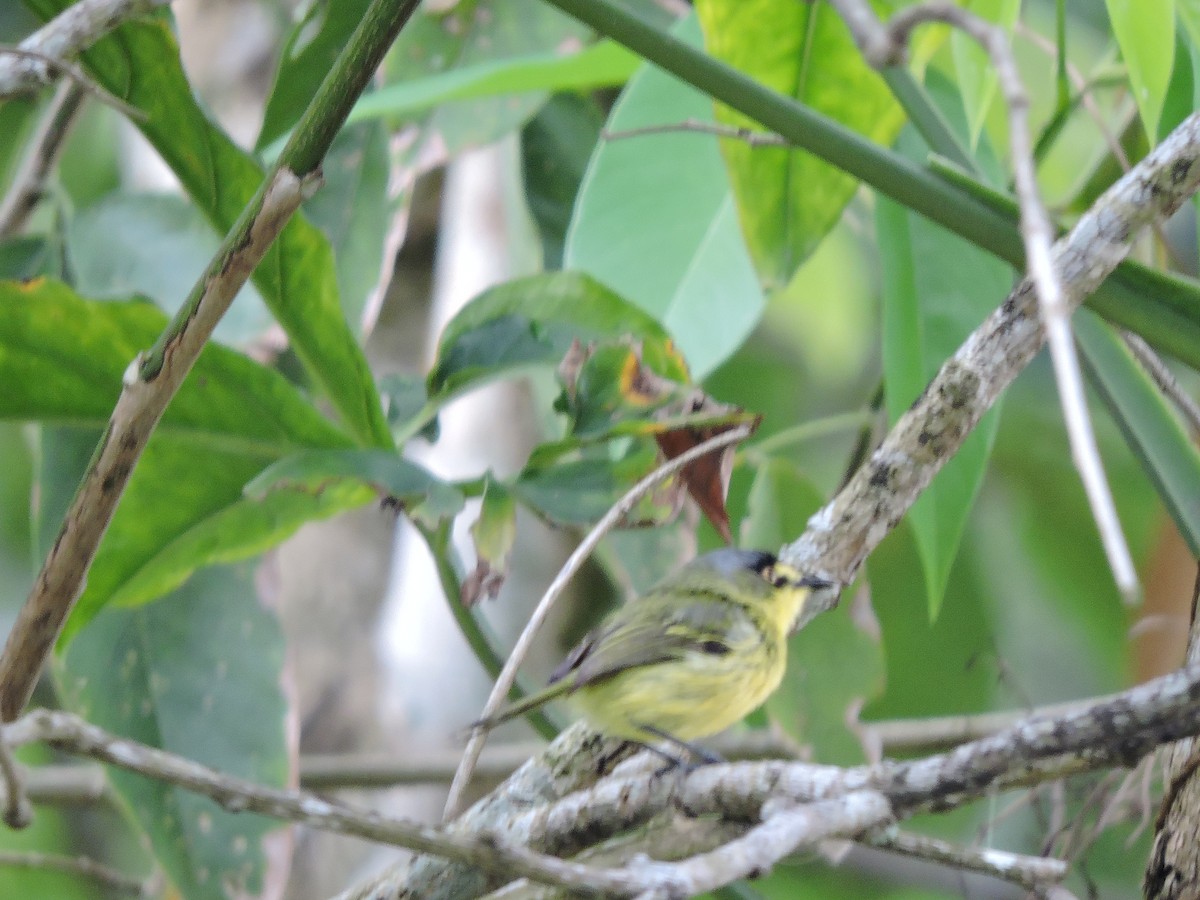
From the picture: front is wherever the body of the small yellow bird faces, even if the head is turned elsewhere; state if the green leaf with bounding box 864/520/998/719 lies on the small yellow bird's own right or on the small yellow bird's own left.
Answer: on the small yellow bird's own left

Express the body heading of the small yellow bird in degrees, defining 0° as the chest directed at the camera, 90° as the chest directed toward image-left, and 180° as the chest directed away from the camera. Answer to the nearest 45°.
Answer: approximately 270°

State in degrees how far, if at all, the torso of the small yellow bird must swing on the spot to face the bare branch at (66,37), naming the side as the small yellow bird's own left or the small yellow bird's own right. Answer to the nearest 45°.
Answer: approximately 135° to the small yellow bird's own right
